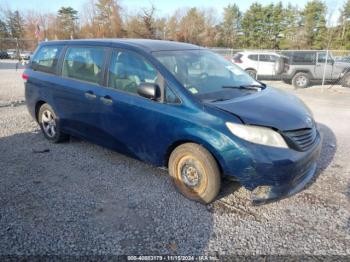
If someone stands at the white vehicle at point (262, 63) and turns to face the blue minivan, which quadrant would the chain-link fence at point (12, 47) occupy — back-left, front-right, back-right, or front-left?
back-right

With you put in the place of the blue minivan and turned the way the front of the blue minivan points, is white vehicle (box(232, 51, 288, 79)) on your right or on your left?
on your left

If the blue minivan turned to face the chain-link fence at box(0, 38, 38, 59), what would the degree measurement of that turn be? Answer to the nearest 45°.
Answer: approximately 180°

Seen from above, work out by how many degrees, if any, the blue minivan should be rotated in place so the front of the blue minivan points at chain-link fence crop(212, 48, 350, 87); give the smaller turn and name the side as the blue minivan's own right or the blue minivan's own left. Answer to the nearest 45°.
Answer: approximately 90° to the blue minivan's own left

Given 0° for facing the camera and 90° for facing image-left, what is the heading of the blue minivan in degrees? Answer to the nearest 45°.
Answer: approximately 315°
